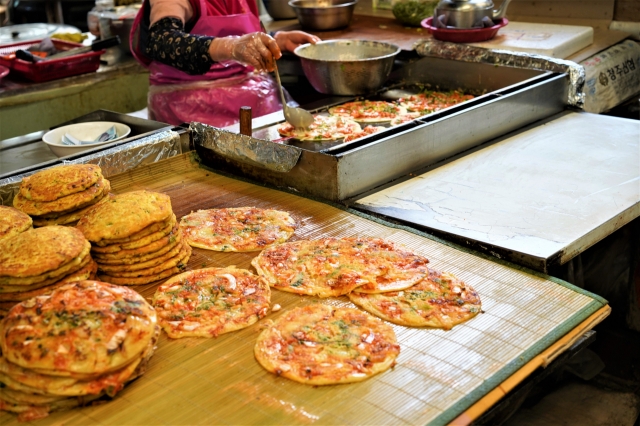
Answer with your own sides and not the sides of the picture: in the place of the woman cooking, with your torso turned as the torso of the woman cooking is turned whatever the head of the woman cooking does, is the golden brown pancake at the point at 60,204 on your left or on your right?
on your right

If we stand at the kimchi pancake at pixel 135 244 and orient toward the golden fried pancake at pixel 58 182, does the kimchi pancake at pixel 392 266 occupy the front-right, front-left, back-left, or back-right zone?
back-right

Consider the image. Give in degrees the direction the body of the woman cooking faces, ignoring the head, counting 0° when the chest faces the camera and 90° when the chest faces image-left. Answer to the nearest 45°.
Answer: approximately 315°

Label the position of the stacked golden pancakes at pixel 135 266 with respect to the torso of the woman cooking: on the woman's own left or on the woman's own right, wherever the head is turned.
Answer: on the woman's own right

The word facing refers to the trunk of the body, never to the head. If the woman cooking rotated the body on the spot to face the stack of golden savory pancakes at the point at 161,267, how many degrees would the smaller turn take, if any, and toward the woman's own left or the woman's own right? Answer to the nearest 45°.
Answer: approximately 45° to the woman's own right

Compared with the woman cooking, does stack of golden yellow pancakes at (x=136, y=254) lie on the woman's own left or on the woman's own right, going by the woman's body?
on the woman's own right
